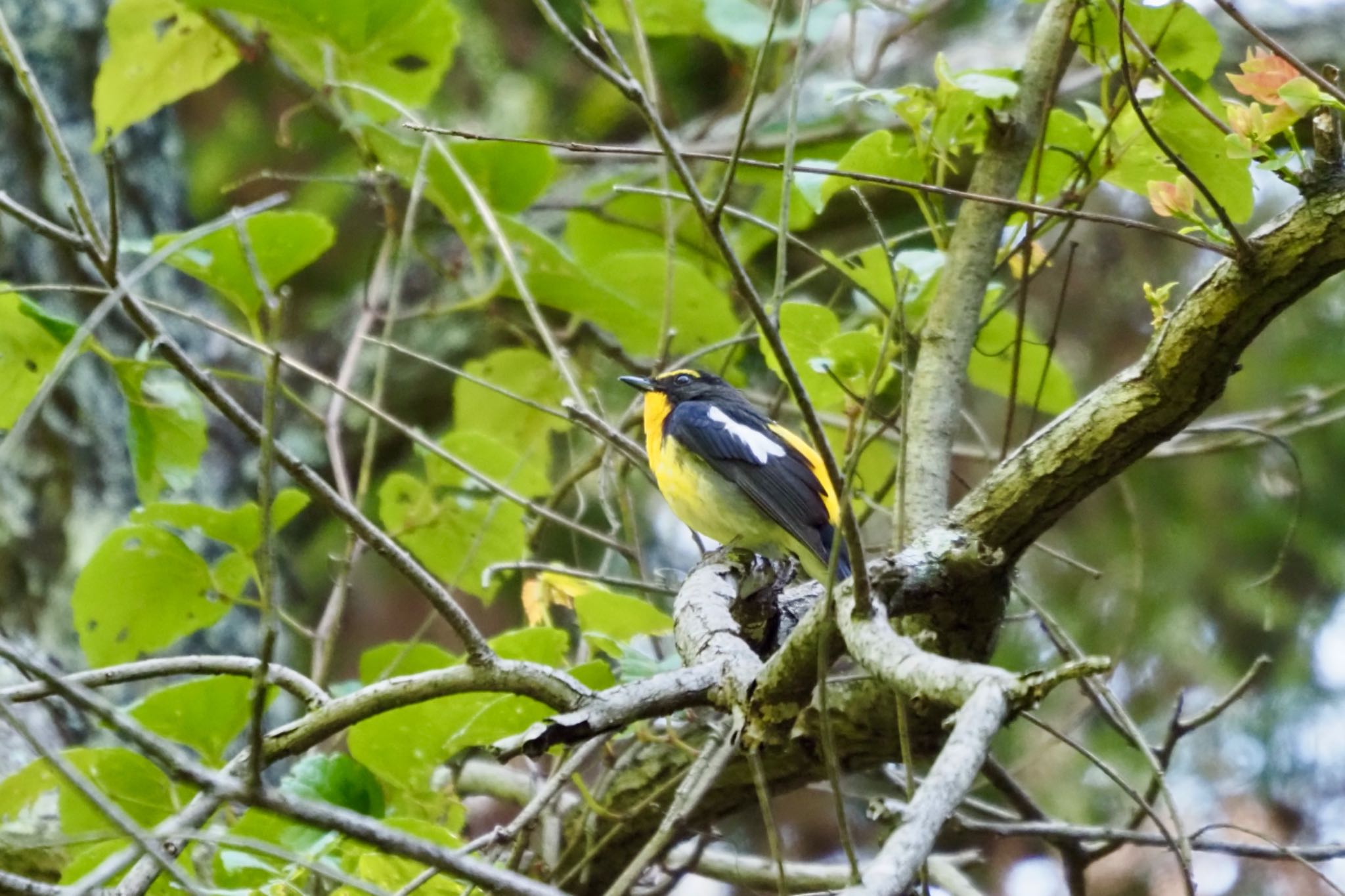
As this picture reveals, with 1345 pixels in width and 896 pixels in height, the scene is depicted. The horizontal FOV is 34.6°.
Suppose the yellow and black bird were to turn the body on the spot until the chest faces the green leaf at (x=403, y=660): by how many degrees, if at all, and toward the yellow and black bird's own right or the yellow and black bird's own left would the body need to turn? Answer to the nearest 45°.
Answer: approximately 45° to the yellow and black bird's own left

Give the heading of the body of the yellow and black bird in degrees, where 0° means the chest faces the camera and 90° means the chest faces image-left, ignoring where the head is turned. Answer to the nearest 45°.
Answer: approximately 90°
